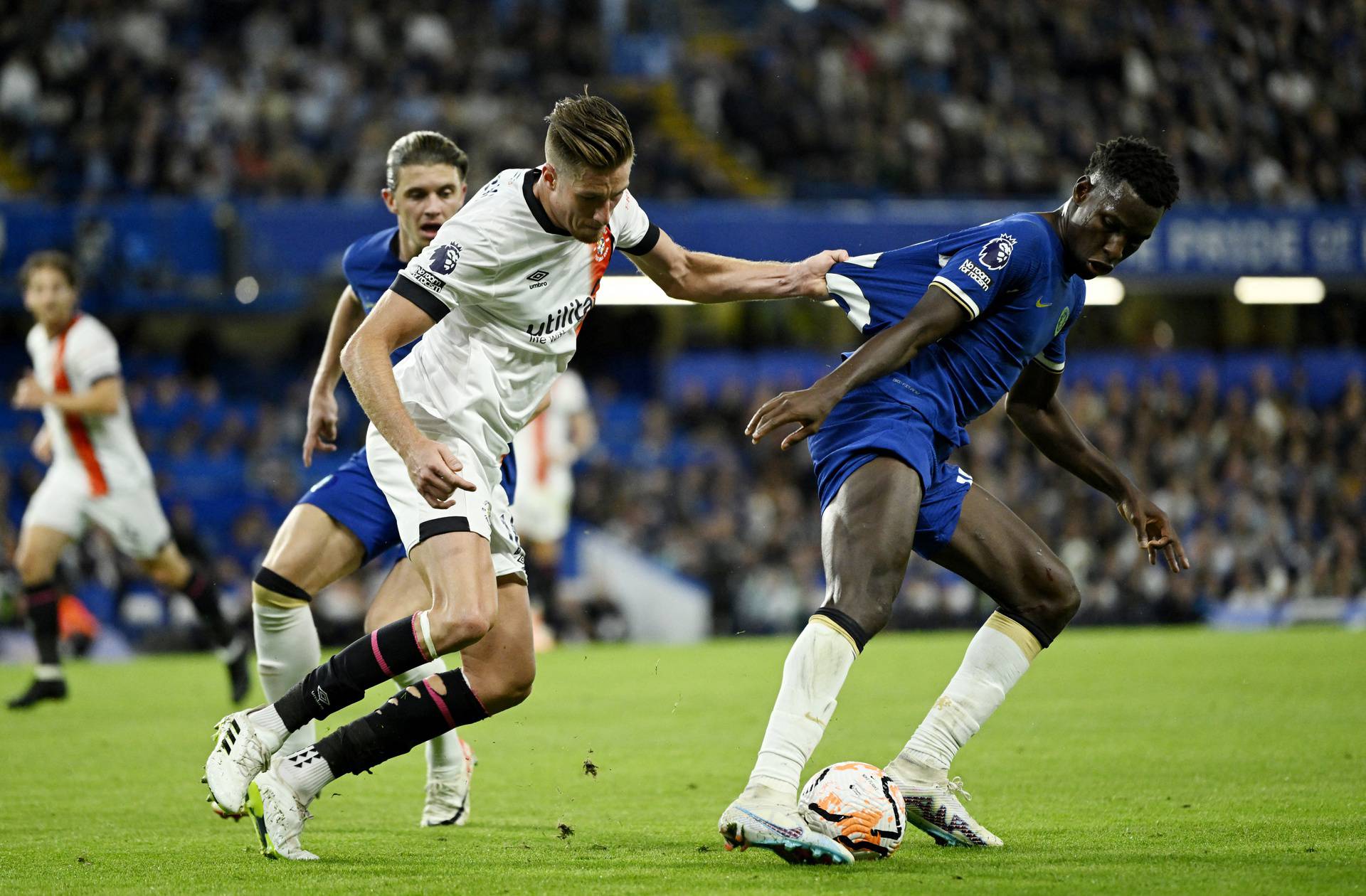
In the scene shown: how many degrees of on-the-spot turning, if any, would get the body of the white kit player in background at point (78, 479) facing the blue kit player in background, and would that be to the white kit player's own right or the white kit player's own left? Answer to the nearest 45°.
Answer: approximately 45° to the white kit player's own left

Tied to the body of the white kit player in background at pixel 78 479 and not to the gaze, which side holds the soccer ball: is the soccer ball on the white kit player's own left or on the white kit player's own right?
on the white kit player's own left

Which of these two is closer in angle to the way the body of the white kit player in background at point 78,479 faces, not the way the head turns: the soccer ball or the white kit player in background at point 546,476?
the soccer ball
